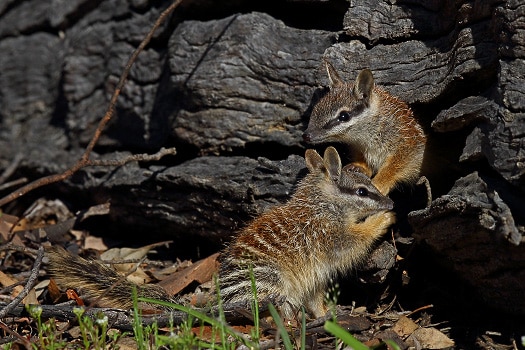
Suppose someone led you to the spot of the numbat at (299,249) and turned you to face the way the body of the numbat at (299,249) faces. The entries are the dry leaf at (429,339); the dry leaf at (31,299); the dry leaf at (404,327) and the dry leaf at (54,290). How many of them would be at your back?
2

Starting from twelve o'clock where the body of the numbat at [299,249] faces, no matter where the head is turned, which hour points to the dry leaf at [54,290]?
The dry leaf is roughly at 6 o'clock from the numbat.

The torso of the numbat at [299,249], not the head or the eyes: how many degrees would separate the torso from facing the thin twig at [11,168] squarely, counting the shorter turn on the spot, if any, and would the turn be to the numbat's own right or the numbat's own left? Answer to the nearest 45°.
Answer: approximately 135° to the numbat's own left

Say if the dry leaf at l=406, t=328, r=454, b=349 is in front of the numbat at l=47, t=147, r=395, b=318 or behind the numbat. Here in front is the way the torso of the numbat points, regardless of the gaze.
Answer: in front

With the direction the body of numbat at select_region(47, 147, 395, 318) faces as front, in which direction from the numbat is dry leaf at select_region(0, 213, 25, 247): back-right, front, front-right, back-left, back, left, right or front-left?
back-left

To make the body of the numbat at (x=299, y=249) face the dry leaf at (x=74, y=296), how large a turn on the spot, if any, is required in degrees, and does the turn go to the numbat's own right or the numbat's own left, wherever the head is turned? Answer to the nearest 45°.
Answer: approximately 180°

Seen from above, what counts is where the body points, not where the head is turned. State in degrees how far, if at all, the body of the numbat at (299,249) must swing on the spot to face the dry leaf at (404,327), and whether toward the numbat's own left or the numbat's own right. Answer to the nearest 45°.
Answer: approximately 45° to the numbat's own right

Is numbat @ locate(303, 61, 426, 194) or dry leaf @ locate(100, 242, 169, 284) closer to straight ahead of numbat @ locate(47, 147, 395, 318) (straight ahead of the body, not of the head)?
the numbat

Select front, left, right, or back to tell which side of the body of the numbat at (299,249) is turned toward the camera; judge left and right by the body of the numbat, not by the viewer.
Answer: right

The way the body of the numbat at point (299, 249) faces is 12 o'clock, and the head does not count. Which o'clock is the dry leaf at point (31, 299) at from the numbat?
The dry leaf is roughly at 6 o'clock from the numbat.
